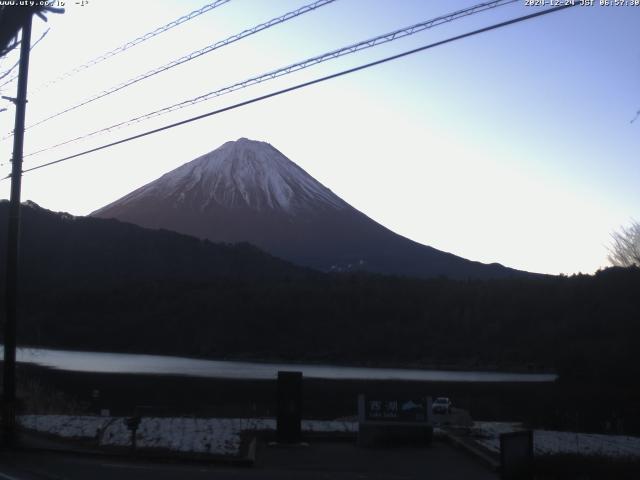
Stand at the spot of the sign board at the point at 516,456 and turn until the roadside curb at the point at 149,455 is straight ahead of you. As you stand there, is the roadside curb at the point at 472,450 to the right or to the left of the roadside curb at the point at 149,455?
right

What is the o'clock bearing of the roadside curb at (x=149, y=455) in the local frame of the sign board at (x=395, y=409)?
The roadside curb is roughly at 2 o'clock from the sign board.

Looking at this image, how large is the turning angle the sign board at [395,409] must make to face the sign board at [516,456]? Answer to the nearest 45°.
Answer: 0° — it already faces it

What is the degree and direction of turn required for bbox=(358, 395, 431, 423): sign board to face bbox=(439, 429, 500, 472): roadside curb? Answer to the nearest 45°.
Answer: approximately 90° to its left

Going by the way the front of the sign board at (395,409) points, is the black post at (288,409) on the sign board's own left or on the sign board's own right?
on the sign board's own right

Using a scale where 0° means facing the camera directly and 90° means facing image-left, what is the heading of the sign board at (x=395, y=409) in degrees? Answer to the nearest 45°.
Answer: approximately 0°

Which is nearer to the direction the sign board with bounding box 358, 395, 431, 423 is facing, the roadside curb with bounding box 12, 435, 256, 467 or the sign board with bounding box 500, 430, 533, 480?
the sign board

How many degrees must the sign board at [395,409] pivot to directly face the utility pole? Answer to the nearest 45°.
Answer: approximately 90° to its right
